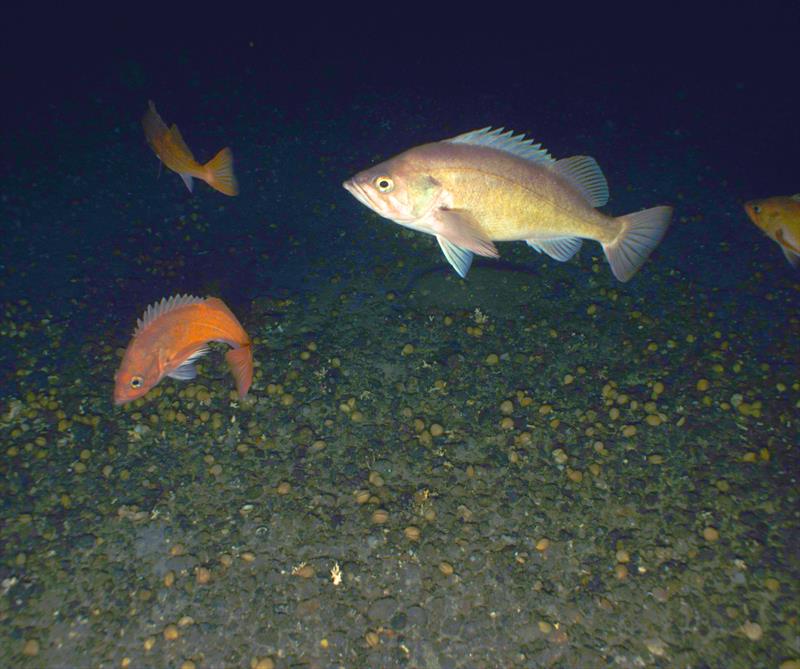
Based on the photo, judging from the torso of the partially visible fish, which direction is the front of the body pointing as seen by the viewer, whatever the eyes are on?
to the viewer's left

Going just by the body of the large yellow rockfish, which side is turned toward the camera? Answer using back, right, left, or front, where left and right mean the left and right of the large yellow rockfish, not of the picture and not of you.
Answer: left

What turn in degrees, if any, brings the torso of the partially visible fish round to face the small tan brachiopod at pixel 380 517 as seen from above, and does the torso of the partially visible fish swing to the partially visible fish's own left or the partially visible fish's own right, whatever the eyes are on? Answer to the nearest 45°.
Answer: approximately 90° to the partially visible fish's own left

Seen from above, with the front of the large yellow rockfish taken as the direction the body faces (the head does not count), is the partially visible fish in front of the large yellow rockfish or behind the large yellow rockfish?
behind

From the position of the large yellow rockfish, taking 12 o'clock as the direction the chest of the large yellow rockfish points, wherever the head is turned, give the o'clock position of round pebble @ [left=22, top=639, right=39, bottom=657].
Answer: The round pebble is roughly at 10 o'clock from the large yellow rockfish.

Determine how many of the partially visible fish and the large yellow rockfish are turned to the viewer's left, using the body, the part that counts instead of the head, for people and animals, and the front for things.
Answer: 2

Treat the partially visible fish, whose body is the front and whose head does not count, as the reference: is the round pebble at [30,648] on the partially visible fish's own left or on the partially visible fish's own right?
on the partially visible fish's own left

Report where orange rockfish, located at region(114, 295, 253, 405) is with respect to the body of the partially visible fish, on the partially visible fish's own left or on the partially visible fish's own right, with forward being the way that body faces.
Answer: on the partially visible fish's own left
